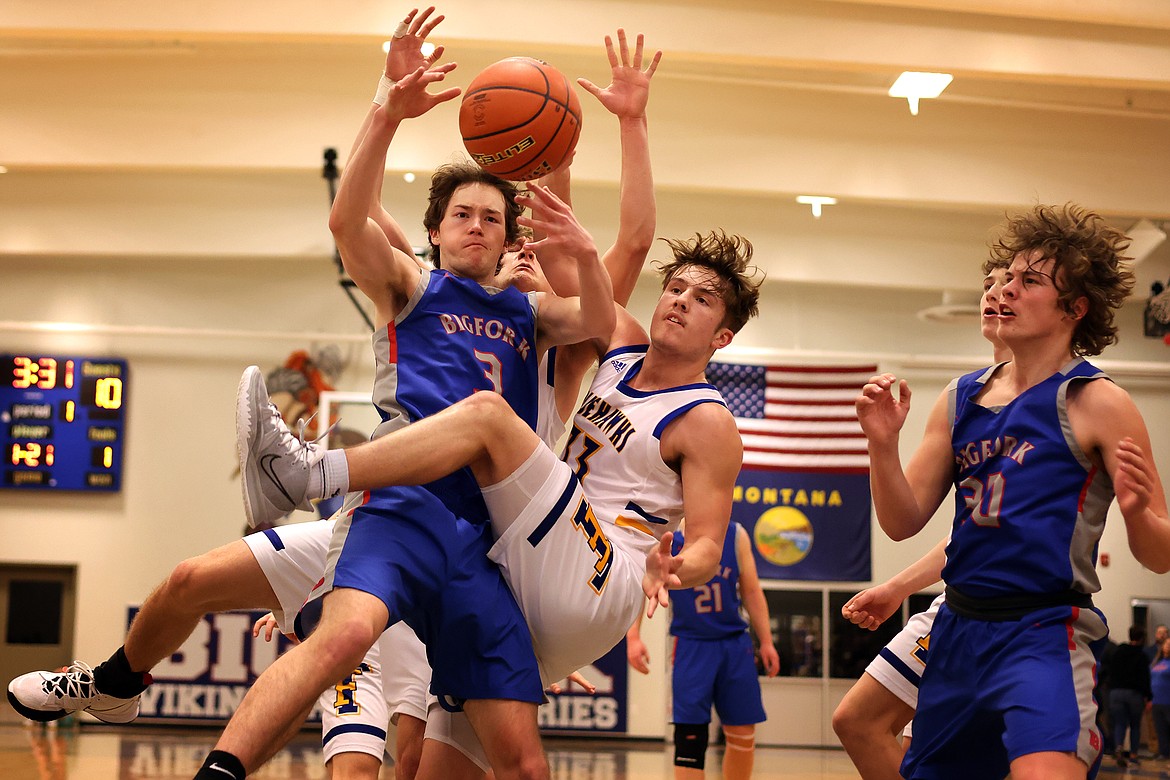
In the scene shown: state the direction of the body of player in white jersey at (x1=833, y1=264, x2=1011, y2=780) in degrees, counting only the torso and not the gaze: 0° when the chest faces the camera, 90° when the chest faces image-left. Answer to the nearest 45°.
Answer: approximately 45°

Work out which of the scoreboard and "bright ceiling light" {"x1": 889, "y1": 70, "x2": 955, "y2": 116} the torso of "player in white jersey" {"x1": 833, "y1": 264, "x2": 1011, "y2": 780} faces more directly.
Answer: the scoreboard

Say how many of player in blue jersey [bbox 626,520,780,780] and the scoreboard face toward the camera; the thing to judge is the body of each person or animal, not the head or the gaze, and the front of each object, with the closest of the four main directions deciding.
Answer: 2

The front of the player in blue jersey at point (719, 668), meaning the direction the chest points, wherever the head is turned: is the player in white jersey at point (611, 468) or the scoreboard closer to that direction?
the player in white jersey

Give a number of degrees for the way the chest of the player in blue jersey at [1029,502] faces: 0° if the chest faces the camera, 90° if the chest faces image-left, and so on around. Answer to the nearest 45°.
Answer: approximately 45°

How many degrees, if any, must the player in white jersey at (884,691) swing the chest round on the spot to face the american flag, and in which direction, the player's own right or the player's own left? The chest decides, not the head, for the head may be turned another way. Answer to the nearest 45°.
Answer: approximately 135° to the player's own right
